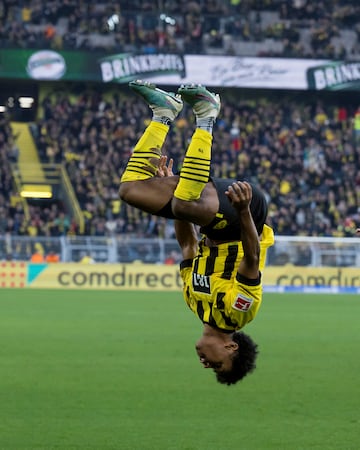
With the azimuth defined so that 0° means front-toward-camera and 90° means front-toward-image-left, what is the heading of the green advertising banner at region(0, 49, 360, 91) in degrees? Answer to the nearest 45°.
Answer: approximately 0°

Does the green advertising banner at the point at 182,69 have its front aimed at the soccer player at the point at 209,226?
yes

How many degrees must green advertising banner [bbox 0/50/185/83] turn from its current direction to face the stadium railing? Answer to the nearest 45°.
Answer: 0° — it already faces it

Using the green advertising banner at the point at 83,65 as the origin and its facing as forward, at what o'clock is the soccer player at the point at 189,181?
The soccer player is roughly at 12 o'clock from the green advertising banner.
